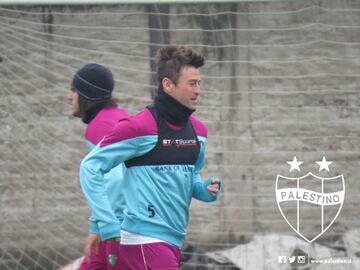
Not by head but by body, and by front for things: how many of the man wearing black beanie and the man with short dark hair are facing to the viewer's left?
1

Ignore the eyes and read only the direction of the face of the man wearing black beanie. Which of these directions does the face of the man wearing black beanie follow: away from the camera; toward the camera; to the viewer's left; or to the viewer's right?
to the viewer's left

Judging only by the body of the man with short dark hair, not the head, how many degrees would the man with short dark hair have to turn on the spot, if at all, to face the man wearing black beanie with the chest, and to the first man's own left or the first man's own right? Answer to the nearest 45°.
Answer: approximately 180°

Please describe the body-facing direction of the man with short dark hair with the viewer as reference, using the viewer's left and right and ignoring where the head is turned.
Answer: facing the viewer and to the right of the viewer

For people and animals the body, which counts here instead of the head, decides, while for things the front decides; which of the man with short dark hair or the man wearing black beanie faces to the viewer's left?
the man wearing black beanie

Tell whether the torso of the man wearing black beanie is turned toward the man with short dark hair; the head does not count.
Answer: no

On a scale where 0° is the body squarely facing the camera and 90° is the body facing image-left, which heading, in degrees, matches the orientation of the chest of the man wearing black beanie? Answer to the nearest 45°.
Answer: approximately 90°
